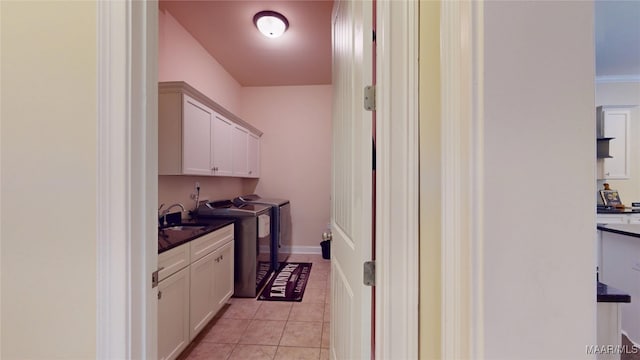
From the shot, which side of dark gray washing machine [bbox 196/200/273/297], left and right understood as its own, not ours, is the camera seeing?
right

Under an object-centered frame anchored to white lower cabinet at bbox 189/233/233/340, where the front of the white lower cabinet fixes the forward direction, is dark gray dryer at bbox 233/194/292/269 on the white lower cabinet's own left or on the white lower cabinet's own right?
on the white lower cabinet's own left

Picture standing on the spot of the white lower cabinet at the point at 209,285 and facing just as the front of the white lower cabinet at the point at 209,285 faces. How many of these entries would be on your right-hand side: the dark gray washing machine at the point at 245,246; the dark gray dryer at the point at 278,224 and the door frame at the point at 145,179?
1

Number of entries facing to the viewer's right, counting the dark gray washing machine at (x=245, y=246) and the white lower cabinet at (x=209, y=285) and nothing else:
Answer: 2

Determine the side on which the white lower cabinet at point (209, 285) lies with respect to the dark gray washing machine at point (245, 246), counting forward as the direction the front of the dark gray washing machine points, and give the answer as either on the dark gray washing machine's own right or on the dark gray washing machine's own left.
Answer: on the dark gray washing machine's own right

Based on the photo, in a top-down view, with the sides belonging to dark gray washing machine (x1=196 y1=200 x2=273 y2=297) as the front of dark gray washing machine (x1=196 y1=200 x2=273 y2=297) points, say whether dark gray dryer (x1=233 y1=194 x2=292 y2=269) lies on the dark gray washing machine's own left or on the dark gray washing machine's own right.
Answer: on the dark gray washing machine's own left

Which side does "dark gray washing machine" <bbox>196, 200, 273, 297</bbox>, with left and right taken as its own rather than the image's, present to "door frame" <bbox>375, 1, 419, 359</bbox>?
right

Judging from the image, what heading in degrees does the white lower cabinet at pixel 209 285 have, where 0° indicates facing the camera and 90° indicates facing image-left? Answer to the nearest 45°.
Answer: approximately 270°

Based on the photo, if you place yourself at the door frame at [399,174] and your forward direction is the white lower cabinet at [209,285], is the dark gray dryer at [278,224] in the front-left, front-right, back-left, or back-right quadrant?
front-right

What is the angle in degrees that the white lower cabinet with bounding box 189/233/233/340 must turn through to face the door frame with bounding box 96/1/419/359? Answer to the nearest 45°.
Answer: approximately 90° to its right
